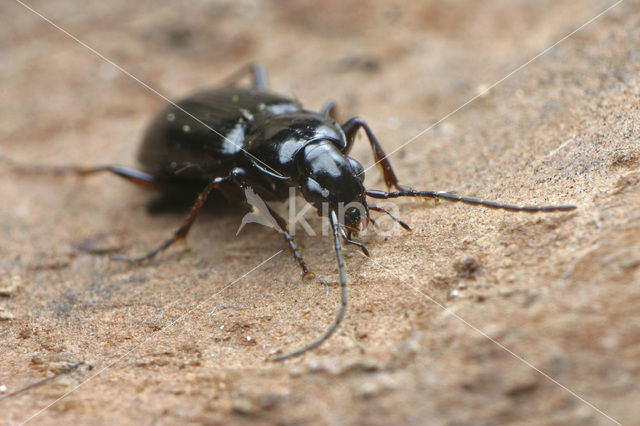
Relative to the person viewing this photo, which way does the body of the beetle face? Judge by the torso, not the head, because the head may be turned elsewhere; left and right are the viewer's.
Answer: facing the viewer and to the right of the viewer
